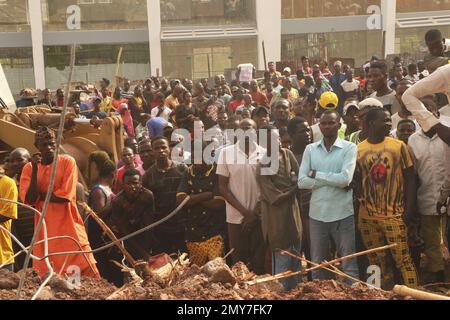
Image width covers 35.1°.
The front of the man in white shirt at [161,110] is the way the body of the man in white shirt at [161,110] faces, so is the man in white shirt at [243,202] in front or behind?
in front

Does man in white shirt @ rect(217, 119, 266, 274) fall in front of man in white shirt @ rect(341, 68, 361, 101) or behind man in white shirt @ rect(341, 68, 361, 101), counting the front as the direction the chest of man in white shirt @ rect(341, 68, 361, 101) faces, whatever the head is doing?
in front

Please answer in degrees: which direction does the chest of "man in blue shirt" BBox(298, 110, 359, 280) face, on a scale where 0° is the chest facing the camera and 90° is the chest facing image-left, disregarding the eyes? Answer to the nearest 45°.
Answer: approximately 0°

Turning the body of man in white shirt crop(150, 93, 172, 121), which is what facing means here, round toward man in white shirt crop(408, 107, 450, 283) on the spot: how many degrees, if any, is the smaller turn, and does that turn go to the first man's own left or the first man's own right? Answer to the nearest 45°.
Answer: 0° — they already face them

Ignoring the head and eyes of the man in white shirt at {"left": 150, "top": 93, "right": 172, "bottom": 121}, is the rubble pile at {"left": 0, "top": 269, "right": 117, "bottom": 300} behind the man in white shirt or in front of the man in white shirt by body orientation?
in front

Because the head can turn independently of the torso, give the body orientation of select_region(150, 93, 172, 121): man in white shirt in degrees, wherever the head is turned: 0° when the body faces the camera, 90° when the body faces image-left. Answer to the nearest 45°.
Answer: approximately 0°

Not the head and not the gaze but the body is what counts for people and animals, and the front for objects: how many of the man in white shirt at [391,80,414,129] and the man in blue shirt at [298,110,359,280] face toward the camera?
2

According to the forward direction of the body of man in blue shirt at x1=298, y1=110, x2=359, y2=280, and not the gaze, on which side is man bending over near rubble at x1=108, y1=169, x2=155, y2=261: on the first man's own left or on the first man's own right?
on the first man's own right

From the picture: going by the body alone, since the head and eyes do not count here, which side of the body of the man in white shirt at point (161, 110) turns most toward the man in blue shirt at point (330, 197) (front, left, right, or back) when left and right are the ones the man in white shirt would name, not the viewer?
front
